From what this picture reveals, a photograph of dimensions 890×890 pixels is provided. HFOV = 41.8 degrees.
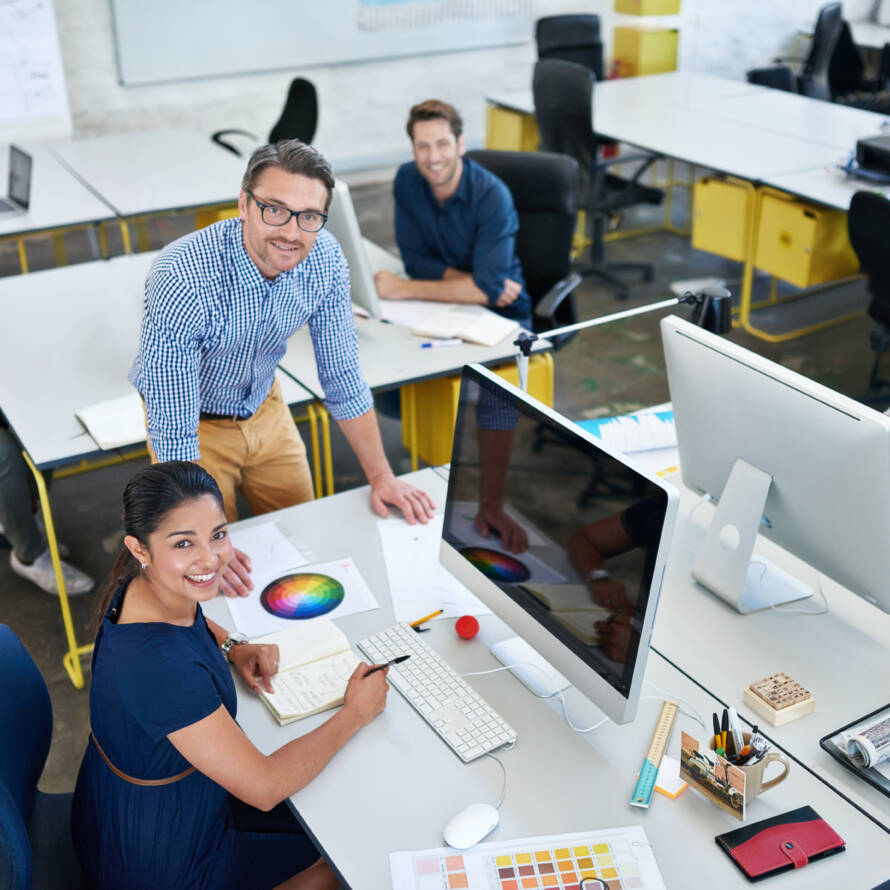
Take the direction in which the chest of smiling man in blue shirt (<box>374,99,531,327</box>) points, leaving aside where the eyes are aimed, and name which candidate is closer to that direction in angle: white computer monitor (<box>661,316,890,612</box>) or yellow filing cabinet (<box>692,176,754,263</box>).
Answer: the white computer monitor

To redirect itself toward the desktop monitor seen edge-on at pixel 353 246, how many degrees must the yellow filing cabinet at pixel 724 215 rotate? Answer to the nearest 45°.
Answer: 0° — it already faces it

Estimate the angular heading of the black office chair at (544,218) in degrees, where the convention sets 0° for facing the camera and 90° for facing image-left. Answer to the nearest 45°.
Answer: approximately 45°

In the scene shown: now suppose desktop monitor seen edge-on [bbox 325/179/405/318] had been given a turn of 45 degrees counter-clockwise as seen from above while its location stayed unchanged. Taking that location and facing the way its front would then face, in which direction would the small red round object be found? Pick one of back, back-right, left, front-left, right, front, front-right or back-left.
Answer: back

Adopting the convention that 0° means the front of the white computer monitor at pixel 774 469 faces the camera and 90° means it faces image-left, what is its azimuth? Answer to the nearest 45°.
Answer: approximately 225°

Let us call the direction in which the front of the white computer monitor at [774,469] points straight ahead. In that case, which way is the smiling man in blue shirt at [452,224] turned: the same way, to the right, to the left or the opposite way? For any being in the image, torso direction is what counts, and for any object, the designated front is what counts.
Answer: the opposite way

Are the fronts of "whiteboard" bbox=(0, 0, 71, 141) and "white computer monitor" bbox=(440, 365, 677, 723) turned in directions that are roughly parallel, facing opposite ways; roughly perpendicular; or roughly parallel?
roughly perpendicular

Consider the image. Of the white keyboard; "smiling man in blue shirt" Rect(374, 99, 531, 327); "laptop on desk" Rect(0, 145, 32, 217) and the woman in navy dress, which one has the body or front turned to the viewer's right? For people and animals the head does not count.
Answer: the woman in navy dress

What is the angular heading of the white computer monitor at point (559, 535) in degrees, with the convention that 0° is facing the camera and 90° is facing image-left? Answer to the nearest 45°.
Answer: approximately 45°

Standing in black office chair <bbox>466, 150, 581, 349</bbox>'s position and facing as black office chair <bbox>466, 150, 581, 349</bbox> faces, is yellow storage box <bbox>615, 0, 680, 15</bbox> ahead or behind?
behind
